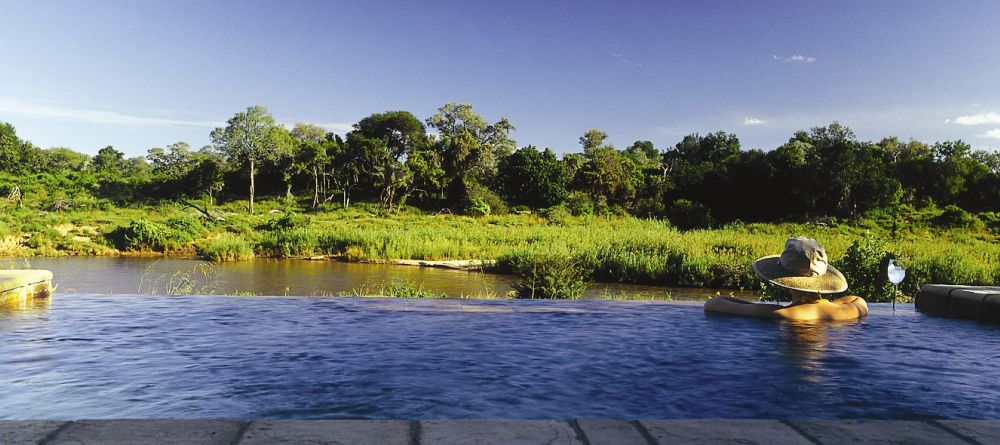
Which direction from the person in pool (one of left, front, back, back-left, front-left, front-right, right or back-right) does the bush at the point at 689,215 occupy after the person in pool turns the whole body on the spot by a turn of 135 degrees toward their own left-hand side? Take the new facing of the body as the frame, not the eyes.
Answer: back-right

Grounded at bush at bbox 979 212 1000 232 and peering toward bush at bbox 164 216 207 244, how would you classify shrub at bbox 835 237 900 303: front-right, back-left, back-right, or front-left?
front-left

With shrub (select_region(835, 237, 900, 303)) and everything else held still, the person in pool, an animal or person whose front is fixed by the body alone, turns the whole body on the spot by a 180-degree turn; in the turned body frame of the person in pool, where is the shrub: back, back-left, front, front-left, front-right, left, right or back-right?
back

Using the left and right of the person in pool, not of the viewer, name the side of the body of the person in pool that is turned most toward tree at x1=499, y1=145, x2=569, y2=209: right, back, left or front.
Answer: front

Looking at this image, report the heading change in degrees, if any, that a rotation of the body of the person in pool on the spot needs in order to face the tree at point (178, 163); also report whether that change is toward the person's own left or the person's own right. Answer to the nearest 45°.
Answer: approximately 45° to the person's own left

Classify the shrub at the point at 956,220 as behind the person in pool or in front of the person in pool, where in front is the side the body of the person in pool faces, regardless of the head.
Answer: in front

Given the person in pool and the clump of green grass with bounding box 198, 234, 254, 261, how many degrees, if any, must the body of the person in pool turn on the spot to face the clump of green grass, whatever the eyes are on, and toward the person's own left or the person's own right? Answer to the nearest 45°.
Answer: approximately 45° to the person's own left

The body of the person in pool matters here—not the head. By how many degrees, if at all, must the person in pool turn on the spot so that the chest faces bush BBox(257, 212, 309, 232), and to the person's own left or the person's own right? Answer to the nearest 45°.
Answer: approximately 45° to the person's own left

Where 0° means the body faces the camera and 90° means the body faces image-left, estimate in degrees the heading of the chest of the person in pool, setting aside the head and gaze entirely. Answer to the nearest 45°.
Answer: approximately 180°

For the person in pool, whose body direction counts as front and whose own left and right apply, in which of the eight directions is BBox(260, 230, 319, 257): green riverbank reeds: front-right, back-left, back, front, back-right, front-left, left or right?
front-left

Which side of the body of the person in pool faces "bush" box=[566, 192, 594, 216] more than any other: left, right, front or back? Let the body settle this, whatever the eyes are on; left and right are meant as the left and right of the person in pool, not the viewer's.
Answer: front

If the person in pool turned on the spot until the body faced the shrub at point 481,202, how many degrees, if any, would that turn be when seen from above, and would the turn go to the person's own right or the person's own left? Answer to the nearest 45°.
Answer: approximately 45° to the person's own left

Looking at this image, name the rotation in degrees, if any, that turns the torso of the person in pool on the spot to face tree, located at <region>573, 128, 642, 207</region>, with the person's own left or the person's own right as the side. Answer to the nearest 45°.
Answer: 0° — they already face it

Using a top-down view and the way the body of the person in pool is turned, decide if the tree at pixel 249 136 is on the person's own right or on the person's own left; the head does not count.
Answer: on the person's own left

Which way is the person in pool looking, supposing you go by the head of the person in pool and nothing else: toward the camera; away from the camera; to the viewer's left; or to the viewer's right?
away from the camera
